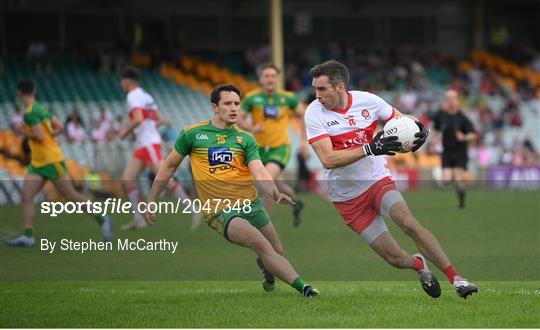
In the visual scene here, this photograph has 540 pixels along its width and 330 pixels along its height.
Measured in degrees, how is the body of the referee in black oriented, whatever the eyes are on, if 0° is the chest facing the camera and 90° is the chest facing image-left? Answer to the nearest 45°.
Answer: approximately 0°

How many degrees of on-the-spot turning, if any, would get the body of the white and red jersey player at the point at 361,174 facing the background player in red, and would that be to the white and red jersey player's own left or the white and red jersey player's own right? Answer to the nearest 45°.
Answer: approximately 135° to the white and red jersey player's own right

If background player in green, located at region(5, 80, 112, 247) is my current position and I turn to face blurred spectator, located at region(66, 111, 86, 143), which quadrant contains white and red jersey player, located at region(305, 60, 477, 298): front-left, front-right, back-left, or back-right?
back-right

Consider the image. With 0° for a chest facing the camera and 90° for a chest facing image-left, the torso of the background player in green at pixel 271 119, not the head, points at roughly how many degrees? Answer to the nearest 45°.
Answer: approximately 0°
